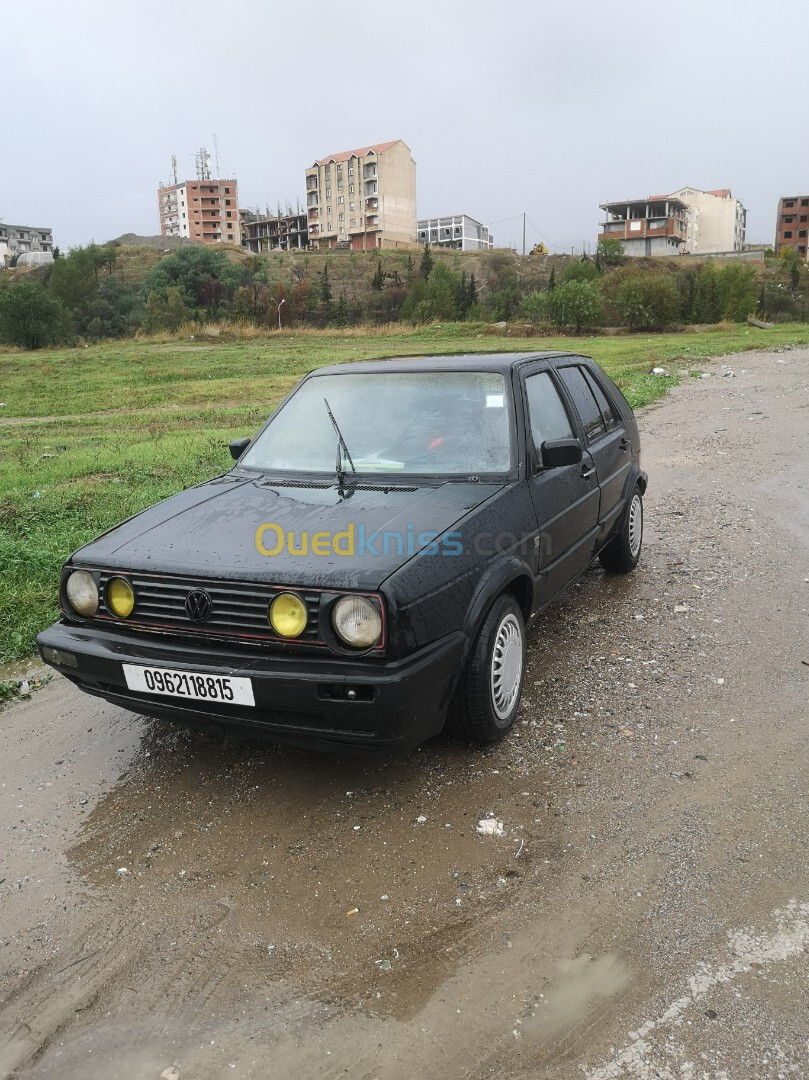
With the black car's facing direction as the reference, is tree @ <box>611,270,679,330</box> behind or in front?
behind

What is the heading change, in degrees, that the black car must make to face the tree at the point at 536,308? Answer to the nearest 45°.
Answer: approximately 135° to its right

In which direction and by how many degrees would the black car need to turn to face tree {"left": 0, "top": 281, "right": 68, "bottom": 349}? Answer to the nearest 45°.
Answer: approximately 135° to its right

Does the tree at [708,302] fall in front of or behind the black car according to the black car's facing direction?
behind

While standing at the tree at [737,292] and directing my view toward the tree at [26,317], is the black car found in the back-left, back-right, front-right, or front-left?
front-left

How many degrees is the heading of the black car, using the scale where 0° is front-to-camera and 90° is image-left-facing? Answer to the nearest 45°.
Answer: approximately 45°

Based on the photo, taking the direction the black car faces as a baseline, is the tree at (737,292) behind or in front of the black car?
behind

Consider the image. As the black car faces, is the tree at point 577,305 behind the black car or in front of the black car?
behind

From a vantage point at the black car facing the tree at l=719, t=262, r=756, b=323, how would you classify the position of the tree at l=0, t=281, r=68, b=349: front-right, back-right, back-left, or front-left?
front-left

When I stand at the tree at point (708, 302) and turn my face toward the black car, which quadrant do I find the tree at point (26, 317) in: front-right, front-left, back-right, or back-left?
front-right
